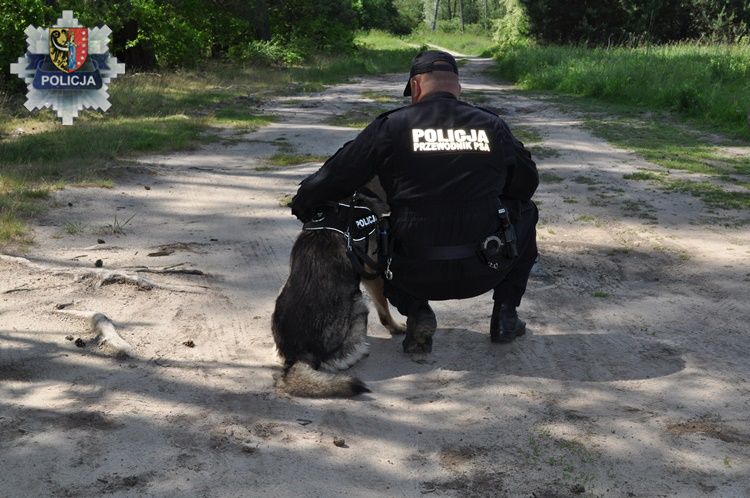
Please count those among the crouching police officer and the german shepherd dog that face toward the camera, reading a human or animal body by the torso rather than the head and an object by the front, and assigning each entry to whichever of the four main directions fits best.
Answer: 0

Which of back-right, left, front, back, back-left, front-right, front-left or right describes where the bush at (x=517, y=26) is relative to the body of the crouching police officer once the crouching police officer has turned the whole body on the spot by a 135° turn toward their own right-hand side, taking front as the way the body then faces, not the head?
back-left

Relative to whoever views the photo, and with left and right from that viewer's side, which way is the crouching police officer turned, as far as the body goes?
facing away from the viewer

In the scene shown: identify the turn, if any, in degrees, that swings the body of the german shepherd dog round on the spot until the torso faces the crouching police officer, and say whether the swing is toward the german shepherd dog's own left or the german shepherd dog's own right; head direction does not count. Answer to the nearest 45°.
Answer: approximately 45° to the german shepherd dog's own right

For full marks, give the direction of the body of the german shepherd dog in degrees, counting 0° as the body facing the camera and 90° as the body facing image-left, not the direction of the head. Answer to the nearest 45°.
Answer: approximately 225°

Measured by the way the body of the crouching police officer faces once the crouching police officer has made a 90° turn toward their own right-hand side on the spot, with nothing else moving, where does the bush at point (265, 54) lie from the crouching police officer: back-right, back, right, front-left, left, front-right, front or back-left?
left

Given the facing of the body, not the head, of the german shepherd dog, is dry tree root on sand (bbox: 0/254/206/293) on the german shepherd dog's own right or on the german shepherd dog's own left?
on the german shepherd dog's own left

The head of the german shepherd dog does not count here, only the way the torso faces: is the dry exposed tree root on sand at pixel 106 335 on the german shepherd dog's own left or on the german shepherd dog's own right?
on the german shepherd dog's own left

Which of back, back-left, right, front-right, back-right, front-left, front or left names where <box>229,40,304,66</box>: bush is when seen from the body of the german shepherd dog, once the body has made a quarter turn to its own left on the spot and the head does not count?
front-right

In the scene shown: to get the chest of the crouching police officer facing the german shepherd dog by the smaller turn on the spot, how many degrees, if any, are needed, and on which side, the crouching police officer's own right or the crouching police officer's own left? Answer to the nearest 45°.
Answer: approximately 135° to the crouching police officer's own left

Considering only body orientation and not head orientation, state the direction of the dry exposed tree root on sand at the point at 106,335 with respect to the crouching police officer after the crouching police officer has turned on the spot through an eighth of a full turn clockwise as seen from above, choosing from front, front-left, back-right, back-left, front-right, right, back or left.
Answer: back-left

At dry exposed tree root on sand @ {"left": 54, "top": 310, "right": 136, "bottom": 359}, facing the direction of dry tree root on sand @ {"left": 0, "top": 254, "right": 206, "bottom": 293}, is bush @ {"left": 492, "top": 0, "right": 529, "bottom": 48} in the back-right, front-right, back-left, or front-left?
front-right

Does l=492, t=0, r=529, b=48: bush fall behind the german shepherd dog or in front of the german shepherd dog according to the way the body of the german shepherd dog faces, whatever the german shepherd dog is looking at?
in front
